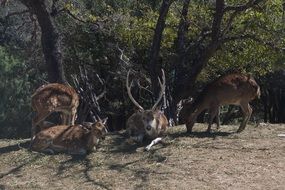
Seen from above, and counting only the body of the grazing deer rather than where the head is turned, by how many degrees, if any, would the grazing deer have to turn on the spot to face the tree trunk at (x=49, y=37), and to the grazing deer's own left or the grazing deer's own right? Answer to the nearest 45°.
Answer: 0° — it already faces it

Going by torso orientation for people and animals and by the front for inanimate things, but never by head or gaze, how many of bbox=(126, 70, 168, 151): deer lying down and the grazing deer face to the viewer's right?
0

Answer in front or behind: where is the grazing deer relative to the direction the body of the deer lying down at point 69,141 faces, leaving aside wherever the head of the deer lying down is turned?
in front

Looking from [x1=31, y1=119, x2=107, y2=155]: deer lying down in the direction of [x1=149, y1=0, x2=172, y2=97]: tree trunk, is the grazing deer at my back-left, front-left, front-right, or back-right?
front-right

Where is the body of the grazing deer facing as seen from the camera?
to the viewer's left

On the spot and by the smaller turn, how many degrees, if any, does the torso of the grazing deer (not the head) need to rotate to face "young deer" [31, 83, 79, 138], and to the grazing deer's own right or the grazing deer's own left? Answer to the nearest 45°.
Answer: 0° — it already faces it

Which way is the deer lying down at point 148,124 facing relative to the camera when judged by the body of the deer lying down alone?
toward the camera

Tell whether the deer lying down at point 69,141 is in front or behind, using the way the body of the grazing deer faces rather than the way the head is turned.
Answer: in front

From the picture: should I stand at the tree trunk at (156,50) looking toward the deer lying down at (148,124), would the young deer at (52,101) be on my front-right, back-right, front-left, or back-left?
front-right

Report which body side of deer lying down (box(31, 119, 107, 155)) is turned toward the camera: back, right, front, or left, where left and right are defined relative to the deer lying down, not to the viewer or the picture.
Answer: right

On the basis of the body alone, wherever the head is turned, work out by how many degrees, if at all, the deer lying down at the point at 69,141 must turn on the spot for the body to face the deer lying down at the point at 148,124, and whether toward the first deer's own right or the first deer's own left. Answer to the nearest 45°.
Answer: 0° — it already faces it

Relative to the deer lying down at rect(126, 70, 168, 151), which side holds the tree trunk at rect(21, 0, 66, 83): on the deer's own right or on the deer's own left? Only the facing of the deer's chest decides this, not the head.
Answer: on the deer's own right

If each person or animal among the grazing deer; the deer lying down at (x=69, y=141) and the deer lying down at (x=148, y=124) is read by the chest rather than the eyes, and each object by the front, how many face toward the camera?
1
